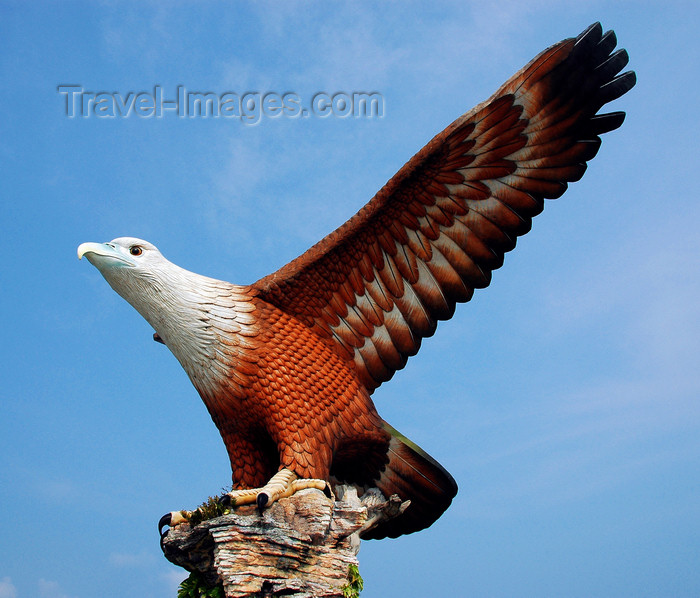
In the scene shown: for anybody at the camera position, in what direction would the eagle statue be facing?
facing to the left of the viewer
